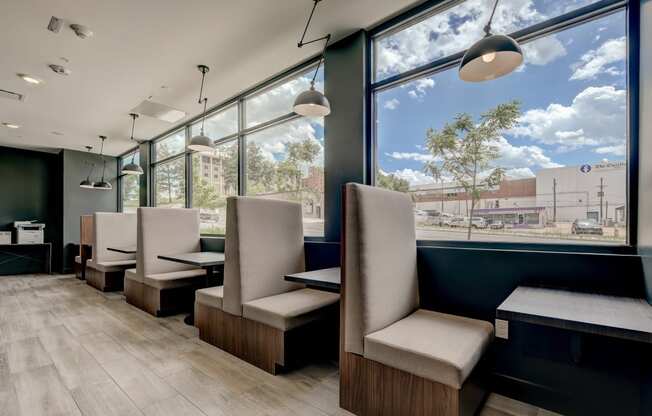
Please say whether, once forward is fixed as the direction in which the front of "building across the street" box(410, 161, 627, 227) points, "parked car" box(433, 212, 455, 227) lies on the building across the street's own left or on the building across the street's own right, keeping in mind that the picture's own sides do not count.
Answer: on the building across the street's own right

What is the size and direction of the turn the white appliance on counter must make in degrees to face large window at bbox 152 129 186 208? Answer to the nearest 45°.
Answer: approximately 45° to its left

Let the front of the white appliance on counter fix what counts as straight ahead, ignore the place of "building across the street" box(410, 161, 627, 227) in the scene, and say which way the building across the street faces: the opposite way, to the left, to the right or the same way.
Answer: to the right

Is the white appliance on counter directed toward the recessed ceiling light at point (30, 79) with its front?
yes

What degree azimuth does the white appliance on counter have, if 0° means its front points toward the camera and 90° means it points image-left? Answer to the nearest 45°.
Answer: approximately 0°
